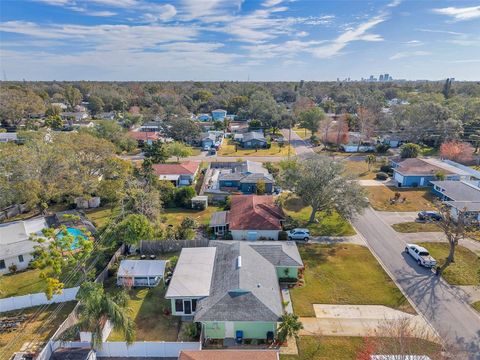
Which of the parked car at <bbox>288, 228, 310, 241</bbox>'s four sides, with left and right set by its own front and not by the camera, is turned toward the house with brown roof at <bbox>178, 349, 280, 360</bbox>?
left

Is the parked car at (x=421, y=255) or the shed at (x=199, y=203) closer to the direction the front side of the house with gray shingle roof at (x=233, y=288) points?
the parked car

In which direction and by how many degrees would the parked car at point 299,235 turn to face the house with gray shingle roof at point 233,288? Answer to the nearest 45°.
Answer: approximately 90° to its left

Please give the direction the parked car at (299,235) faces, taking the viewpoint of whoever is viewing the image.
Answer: facing to the left of the viewer

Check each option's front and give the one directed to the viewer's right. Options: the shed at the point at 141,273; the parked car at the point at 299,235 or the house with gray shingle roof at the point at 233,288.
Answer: the house with gray shingle roof

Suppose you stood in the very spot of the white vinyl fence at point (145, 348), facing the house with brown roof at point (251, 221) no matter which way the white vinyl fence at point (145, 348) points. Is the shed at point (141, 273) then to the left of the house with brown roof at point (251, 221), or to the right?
left

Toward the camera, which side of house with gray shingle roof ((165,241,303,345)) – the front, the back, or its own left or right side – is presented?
right

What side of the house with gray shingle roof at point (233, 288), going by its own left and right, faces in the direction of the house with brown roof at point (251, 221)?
left

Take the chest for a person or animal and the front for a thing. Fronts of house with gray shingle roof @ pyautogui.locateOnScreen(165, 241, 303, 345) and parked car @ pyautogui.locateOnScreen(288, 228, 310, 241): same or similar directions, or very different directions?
very different directions

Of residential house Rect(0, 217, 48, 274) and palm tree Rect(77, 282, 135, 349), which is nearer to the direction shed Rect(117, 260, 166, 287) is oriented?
the palm tree

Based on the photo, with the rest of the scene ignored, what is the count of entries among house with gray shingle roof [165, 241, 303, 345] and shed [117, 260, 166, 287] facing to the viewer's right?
1

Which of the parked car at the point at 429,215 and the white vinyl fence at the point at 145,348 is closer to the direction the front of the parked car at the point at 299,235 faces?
the white vinyl fence

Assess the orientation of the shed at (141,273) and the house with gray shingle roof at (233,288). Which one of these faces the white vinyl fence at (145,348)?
the shed

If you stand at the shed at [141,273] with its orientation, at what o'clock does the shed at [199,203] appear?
the shed at [199,203] is roughly at 7 o'clock from the shed at [141,273].

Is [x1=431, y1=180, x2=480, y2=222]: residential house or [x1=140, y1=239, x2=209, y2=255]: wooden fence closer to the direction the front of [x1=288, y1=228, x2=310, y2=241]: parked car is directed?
the wooden fence
